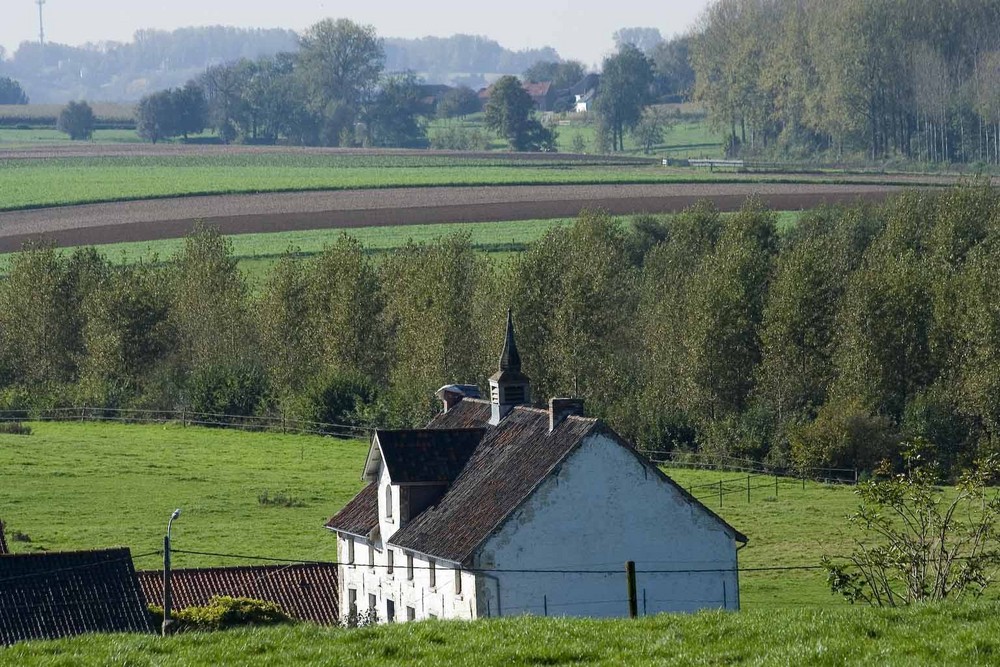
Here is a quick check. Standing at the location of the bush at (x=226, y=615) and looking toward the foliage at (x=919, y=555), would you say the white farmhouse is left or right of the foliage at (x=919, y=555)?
left

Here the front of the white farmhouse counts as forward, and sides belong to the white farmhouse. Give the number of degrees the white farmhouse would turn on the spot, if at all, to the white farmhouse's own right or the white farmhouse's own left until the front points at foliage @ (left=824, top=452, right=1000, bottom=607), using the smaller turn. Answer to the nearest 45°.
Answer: approximately 135° to the white farmhouse's own left

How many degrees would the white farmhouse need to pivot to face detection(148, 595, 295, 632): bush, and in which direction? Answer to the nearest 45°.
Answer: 0° — it already faces it

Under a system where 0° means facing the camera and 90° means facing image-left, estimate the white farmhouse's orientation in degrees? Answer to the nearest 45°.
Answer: approximately 90°

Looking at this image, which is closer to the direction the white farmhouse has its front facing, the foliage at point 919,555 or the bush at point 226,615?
the bush
